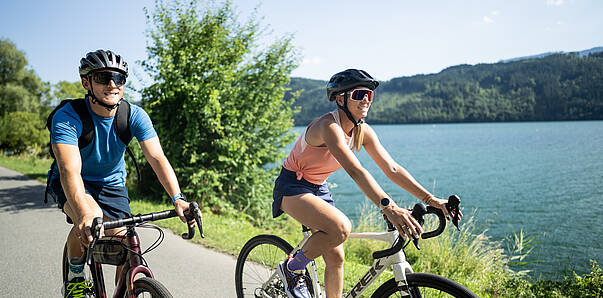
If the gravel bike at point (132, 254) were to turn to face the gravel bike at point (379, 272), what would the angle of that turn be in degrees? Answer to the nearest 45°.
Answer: approximately 45° to its left

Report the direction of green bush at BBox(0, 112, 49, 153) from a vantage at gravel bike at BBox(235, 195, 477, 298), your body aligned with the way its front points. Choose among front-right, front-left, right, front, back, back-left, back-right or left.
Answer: back

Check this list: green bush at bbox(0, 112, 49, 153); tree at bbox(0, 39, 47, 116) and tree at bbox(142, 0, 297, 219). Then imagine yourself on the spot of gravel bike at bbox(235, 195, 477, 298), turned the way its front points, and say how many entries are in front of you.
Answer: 0

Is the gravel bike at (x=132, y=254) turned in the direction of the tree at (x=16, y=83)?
no

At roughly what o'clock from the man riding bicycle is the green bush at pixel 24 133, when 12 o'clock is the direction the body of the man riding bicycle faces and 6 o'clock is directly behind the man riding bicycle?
The green bush is roughly at 7 o'clock from the man riding bicycle.

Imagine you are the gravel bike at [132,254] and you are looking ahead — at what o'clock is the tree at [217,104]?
The tree is roughly at 8 o'clock from the gravel bike.

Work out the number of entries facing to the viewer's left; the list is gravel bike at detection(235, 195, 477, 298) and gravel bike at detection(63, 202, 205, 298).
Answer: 0

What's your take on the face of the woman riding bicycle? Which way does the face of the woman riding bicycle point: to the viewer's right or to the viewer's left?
to the viewer's right

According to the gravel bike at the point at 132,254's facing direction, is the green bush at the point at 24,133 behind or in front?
behind

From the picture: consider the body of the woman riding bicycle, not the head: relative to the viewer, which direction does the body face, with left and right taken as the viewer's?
facing the viewer and to the right of the viewer

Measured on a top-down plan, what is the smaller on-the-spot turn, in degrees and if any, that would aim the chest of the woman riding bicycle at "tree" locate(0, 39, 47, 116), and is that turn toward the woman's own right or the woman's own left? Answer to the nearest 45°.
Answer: approximately 180°

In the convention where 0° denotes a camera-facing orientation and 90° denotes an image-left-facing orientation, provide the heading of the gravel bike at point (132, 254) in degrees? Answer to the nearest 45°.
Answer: approximately 315°
